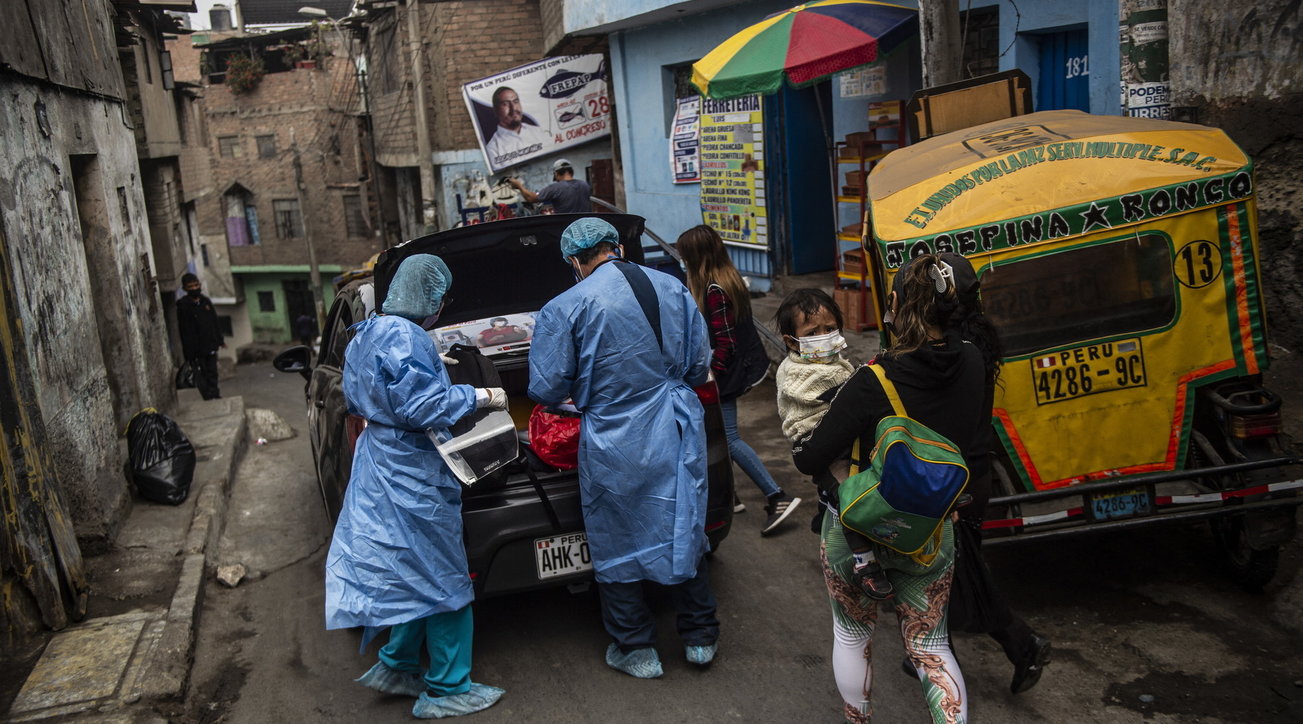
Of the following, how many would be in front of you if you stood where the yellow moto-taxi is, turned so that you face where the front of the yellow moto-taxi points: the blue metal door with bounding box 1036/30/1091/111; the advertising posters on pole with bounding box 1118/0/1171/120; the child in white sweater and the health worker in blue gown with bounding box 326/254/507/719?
2

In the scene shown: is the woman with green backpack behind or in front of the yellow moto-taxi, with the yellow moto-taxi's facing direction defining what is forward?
behind

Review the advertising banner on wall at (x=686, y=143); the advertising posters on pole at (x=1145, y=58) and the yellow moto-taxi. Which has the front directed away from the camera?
the yellow moto-taxi

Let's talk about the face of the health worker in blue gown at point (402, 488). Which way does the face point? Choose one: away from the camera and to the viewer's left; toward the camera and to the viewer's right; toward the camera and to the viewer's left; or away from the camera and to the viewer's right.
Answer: away from the camera and to the viewer's right

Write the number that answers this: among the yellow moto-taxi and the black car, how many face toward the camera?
0

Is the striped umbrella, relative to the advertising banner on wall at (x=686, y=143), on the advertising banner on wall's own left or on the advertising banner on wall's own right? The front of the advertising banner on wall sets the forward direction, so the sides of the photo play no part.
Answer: on the advertising banner on wall's own left

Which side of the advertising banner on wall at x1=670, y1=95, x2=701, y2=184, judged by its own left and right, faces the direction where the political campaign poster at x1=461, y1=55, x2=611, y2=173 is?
right

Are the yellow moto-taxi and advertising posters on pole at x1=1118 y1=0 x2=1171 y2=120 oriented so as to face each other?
yes

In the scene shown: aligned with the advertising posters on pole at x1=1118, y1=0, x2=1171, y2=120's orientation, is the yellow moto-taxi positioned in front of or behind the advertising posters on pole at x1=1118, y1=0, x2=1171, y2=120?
in front

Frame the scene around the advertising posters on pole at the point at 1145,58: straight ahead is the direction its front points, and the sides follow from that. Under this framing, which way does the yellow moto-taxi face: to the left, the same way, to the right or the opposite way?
the opposite way

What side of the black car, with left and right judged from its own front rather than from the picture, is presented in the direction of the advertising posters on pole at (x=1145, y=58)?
right

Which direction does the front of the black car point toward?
away from the camera

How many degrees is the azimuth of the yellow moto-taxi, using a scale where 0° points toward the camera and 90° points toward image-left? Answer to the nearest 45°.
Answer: approximately 180°

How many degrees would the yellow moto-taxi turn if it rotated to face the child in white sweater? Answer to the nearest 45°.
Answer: approximately 135° to its left

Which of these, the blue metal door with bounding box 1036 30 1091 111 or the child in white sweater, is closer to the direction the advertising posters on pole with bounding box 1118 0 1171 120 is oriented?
the child in white sweater

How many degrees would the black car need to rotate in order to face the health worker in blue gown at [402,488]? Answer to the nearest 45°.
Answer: approximately 180°

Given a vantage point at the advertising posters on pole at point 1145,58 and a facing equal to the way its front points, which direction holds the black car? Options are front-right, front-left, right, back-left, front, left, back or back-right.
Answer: front-right
